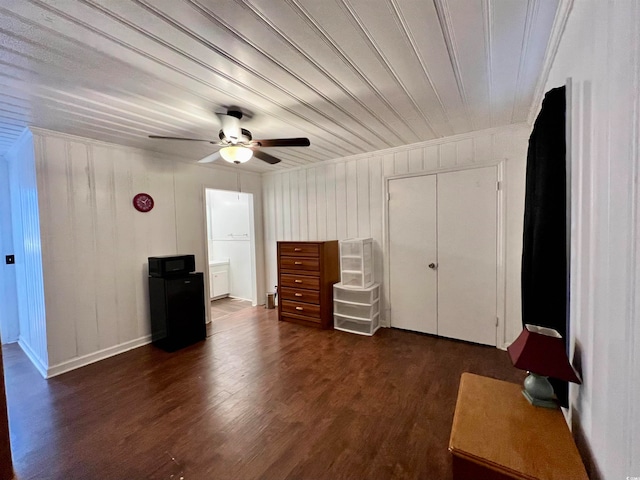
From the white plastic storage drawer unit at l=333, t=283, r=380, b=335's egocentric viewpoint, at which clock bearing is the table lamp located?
The table lamp is roughly at 10 o'clock from the white plastic storage drawer unit.

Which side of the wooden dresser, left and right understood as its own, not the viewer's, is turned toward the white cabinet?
right

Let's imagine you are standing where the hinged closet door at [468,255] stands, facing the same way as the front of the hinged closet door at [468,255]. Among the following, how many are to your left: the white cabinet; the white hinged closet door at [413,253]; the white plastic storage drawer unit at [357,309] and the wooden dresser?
0

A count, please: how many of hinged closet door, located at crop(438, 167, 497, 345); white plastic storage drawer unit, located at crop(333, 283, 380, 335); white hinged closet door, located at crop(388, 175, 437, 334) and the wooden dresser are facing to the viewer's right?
0

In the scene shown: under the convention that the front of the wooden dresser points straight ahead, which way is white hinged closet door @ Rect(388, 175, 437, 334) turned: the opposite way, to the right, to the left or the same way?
the same way

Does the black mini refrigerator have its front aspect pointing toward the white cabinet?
no

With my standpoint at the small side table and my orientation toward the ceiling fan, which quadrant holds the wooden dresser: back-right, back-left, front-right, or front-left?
front-right

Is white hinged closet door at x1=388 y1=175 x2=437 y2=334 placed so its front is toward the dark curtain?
no

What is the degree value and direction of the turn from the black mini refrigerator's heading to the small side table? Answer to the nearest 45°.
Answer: approximately 45° to its right

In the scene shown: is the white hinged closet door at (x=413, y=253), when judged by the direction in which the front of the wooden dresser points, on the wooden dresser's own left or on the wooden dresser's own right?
on the wooden dresser's own left

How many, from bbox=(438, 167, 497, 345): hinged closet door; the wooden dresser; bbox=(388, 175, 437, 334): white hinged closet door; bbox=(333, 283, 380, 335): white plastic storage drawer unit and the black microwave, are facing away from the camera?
0

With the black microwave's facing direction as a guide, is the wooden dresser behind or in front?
in front

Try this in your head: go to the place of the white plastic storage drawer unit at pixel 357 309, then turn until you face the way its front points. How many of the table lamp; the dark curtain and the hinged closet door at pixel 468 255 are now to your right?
0

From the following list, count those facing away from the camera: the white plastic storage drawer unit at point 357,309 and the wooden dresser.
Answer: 0

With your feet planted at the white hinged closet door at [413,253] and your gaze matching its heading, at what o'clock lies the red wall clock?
The red wall clock is roughly at 1 o'clock from the white hinged closet door.

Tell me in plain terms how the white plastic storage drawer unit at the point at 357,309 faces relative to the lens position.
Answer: facing the viewer and to the left of the viewer

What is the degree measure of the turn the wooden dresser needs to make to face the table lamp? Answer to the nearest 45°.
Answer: approximately 45° to its left

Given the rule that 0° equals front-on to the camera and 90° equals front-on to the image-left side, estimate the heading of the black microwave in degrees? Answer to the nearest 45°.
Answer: approximately 315°

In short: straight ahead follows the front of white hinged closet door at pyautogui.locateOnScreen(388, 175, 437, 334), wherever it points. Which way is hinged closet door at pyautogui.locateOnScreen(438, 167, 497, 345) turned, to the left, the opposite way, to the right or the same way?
the same way

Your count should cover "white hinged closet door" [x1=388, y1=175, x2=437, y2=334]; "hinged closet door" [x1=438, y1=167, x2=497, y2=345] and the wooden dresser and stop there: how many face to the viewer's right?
0

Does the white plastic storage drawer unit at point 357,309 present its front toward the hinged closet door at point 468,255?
no
